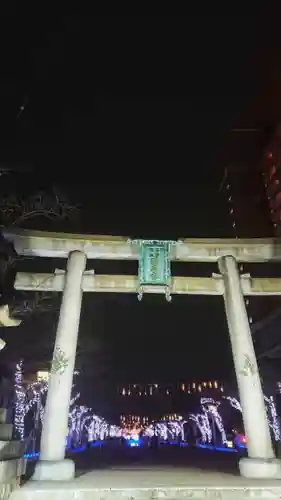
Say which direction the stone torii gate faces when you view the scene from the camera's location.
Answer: facing the viewer
